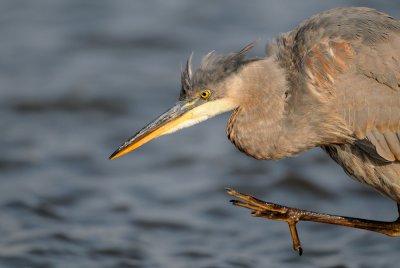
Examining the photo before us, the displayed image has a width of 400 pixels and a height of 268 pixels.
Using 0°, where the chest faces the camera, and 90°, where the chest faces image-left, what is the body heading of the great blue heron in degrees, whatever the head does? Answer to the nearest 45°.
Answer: approximately 90°
